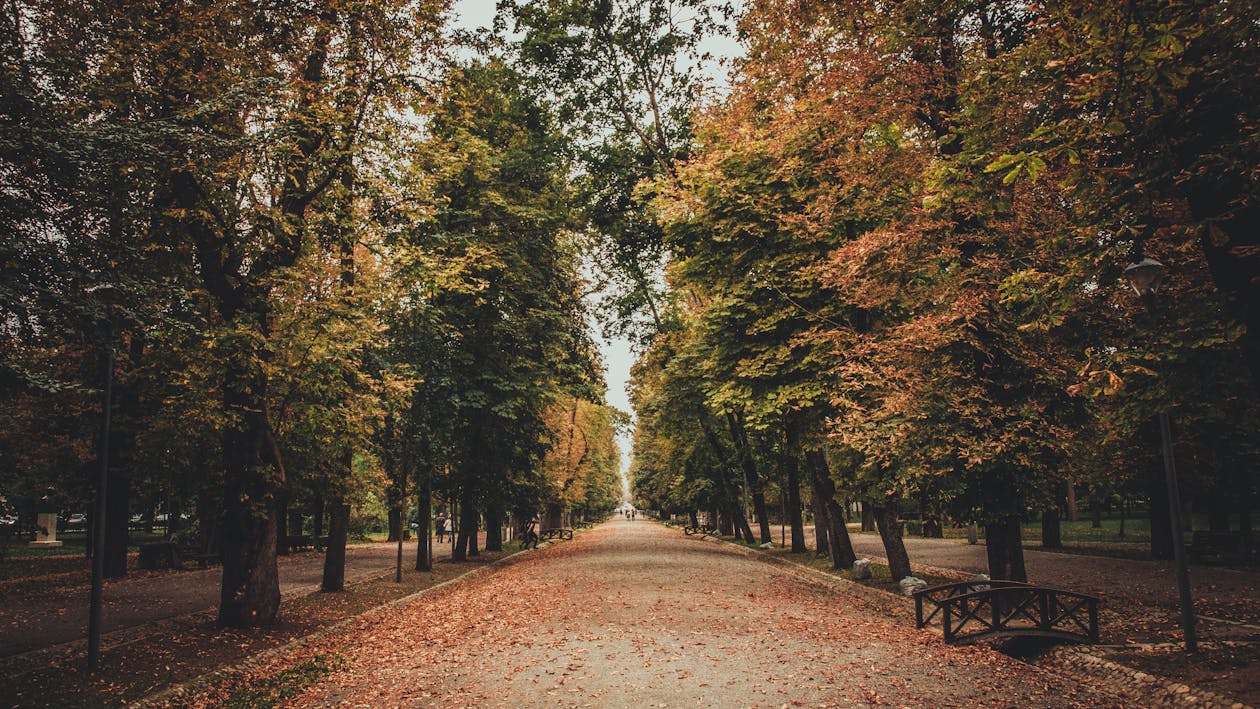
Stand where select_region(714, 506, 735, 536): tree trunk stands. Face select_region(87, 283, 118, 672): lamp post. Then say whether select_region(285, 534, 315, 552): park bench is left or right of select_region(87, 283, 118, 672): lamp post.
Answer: right

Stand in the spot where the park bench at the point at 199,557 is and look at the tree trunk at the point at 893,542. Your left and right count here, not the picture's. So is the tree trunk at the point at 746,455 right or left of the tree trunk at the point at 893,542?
left

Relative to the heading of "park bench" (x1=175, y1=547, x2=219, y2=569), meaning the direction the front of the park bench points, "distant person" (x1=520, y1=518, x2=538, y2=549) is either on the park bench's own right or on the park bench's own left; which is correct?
on the park bench's own left

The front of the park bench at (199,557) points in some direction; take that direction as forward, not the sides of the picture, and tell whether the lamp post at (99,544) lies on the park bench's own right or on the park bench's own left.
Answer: on the park bench's own right

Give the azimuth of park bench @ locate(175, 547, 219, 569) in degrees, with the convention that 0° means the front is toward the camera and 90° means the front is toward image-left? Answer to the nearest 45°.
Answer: approximately 315°
